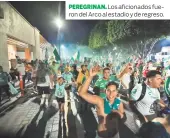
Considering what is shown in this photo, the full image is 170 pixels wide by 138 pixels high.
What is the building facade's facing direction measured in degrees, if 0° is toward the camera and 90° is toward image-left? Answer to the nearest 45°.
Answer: approximately 270°

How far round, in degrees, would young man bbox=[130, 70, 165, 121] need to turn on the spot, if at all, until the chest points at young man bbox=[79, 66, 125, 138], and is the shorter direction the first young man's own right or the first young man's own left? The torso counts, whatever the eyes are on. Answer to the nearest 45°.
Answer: approximately 90° to the first young man's own right

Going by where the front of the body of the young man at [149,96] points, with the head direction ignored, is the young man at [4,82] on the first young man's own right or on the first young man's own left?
on the first young man's own right

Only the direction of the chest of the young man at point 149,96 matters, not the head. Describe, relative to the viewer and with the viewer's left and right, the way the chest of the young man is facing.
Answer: facing the viewer and to the right of the viewer
